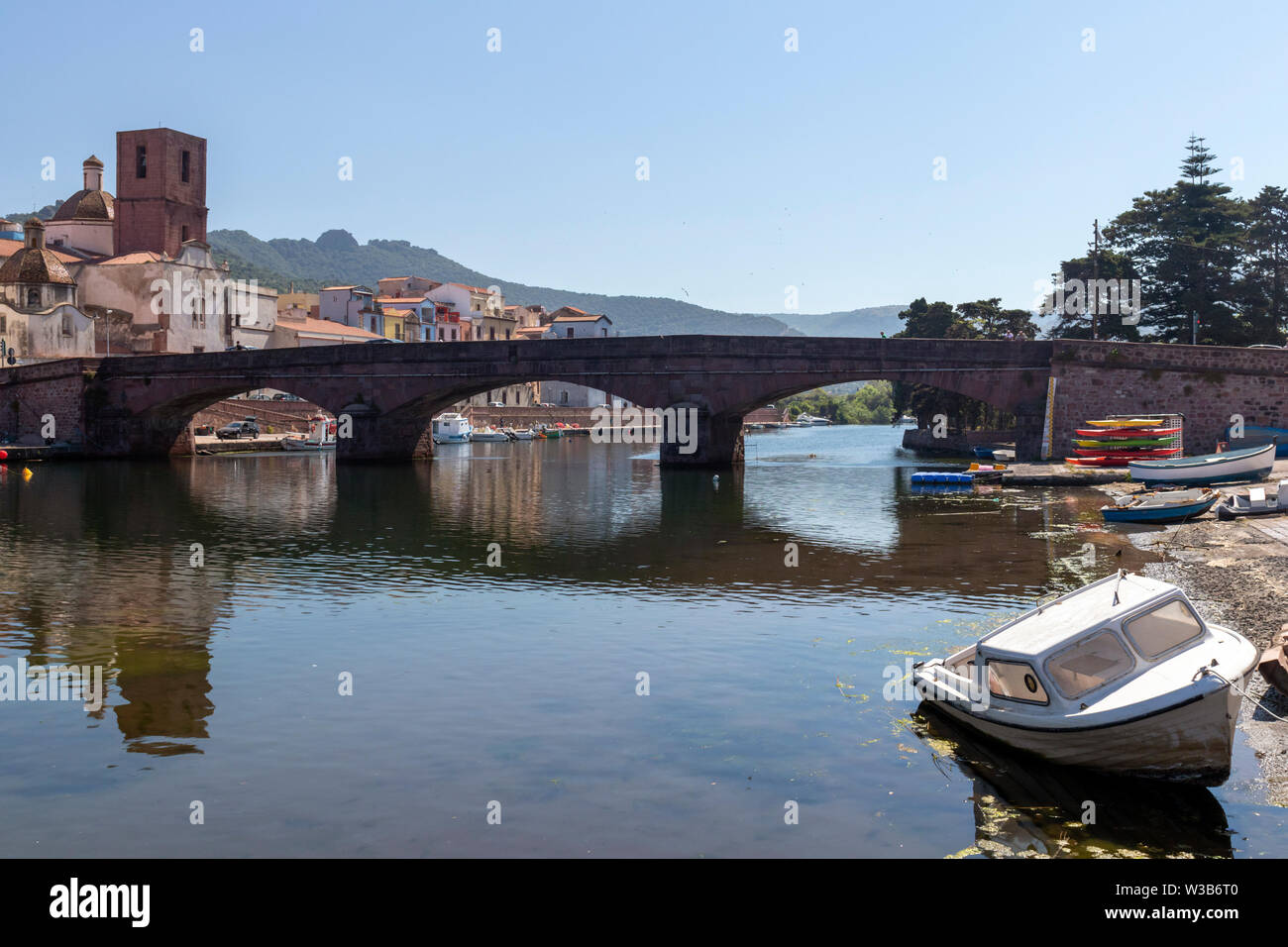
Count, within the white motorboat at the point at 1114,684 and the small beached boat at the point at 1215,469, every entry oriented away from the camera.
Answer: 0
